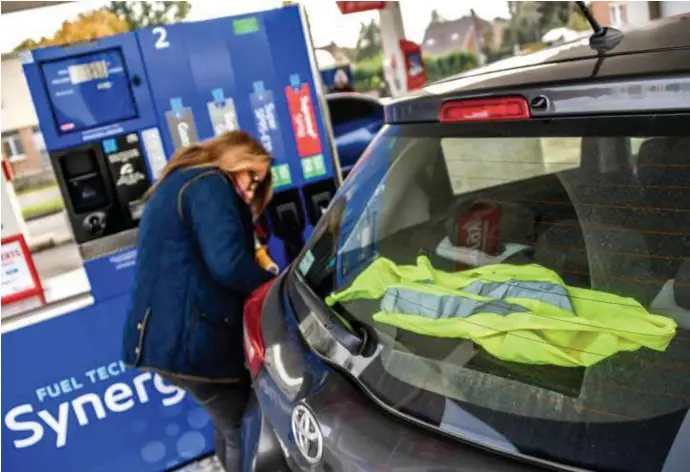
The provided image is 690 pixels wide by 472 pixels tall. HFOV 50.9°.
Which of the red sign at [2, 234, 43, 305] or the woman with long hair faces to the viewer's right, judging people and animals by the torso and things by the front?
the woman with long hair

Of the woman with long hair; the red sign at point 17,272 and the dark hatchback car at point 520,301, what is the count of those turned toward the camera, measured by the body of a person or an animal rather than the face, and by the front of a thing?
1

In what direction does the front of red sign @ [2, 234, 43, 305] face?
toward the camera

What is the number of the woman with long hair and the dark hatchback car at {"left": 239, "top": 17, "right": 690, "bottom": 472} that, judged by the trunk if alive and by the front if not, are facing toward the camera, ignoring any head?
0

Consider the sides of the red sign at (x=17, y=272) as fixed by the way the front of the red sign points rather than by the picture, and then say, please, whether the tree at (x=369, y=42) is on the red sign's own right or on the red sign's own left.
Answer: on the red sign's own left

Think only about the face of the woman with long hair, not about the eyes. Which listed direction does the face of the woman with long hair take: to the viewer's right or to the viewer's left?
to the viewer's right

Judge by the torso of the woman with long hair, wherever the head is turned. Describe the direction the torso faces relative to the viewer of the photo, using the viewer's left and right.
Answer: facing to the right of the viewer

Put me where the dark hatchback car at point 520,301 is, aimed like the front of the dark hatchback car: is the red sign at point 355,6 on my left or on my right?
on my left

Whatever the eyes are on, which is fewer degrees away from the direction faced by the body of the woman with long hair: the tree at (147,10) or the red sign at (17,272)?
the tree

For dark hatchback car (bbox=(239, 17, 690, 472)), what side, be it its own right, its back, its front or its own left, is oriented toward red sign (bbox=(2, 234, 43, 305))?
left
